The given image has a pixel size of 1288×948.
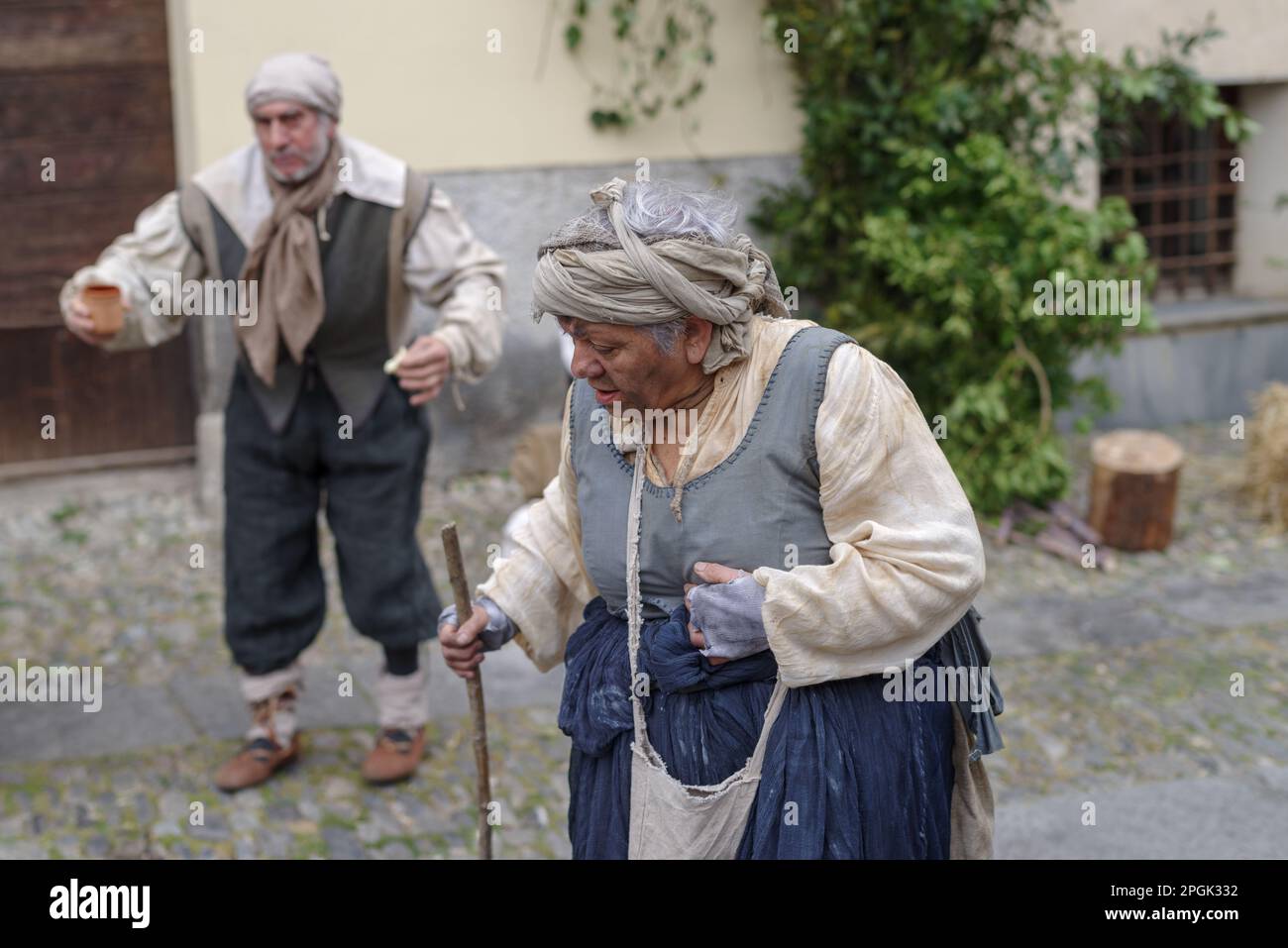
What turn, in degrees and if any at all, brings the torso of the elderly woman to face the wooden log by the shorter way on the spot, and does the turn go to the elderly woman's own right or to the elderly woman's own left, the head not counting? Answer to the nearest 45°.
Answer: approximately 135° to the elderly woman's own right

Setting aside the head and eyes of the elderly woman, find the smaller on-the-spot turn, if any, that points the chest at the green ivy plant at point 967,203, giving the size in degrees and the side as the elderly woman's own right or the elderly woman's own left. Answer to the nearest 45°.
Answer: approximately 135° to the elderly woman's own right

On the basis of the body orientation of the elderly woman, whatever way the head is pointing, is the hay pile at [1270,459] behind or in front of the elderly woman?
behind

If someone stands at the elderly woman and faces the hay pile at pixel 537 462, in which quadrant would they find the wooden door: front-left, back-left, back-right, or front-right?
front-left

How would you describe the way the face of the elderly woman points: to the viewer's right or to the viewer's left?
to the viewer's left

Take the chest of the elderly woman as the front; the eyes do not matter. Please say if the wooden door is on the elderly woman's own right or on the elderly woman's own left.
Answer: on the elderly woman's own right

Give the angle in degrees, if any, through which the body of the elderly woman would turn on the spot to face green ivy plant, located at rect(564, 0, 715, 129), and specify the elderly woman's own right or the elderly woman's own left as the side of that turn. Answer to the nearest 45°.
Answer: approximately 135° to the elderly woman's own right

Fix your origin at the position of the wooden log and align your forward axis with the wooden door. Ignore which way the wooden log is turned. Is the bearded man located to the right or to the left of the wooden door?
left

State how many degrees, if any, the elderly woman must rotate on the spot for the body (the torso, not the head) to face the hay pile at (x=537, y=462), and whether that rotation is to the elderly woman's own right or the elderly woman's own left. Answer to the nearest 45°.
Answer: approximately 135° to the elderly woman's own right

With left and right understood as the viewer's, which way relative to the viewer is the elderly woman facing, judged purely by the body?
facing the viewer and to the left of the viewer

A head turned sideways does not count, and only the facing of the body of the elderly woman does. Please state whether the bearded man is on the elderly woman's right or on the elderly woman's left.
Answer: on the elderly woman's right
